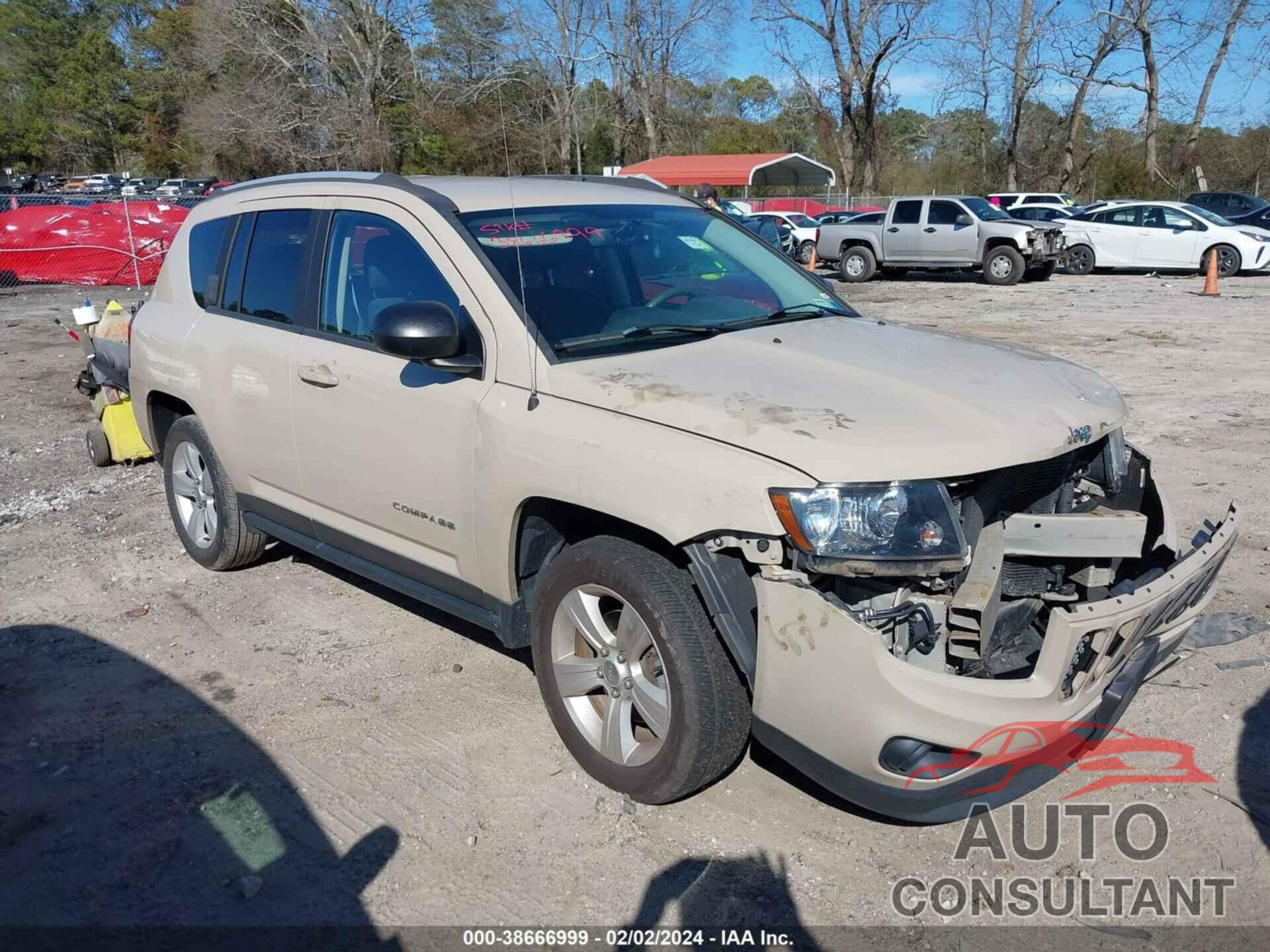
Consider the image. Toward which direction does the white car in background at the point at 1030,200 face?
to the viewer's right

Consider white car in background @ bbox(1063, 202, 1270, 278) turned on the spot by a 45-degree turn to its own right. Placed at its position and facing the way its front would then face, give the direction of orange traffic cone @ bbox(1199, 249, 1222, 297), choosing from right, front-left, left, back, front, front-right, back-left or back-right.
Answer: front-right

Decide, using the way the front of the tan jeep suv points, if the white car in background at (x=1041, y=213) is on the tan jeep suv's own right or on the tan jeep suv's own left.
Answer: on the tan jeep suv's own left

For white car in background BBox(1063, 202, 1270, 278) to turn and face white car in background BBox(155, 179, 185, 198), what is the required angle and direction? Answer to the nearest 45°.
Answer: approximately 180°

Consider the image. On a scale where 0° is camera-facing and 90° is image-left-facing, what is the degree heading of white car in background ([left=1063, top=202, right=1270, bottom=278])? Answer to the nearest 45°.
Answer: approximately 270°

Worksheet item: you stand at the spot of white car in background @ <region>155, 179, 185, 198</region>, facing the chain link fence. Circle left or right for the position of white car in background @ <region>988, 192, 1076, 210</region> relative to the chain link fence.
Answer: left

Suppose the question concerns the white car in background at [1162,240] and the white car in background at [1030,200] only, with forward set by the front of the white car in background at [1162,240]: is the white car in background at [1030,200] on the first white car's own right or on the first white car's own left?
on the first white car's own left
